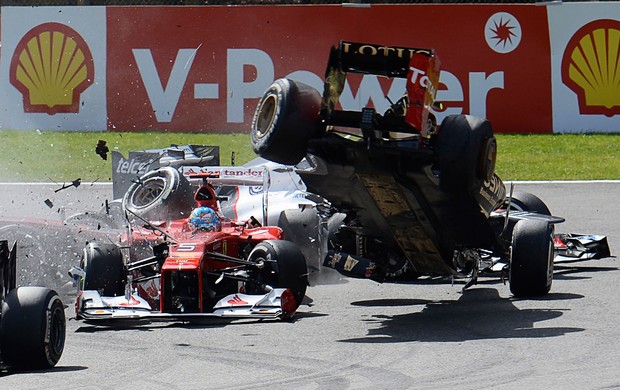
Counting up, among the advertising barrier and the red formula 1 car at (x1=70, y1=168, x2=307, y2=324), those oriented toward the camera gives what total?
2

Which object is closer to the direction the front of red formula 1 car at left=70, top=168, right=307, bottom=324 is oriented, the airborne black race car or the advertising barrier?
the airborne black race car

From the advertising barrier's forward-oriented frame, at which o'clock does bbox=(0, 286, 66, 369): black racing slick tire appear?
The black racing slick tire is roughly at 12 o'clock from the advertising barrier.

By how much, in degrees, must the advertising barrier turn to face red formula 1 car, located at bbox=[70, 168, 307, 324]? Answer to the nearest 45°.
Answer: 0° — it already faces it

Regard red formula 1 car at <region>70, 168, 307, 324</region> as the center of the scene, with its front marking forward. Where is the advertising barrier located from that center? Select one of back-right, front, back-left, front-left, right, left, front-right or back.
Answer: back

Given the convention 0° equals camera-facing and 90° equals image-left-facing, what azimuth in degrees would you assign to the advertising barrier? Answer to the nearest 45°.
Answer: approximately 0°

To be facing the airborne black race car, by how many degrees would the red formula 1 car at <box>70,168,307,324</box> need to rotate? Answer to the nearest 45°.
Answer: approximately 45° to its left
